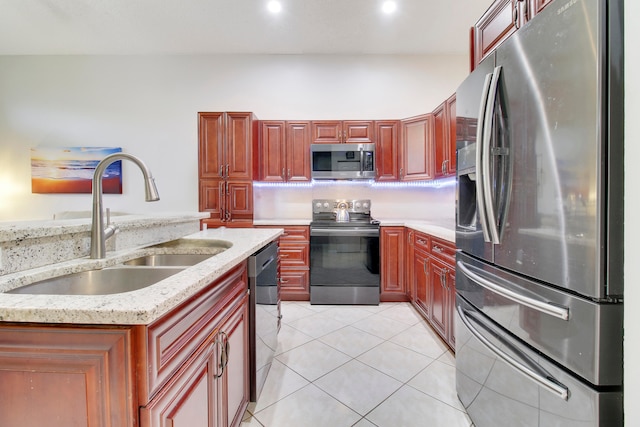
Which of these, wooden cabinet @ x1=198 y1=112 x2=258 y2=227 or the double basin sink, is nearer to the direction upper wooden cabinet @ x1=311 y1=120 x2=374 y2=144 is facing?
the double basin sink

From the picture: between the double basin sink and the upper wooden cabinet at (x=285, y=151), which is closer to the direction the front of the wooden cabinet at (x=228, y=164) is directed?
the double basin sink

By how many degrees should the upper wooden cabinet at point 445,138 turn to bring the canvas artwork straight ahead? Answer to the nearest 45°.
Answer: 0° — it already faces it

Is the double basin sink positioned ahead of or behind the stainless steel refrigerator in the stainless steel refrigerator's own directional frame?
ahead

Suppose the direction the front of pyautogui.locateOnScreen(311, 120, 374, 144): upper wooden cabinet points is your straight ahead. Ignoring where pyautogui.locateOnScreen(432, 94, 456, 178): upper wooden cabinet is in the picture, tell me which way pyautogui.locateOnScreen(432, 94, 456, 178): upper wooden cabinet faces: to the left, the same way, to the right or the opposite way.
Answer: to the right

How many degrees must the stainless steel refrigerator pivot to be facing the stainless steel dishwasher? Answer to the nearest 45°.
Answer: approximately 45° to its right

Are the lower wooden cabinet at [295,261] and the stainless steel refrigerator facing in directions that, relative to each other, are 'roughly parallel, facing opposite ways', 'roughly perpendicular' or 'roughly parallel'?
roughly perpendicular

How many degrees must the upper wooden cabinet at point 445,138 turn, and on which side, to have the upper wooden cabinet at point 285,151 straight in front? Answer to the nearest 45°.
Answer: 0° — it already faces it

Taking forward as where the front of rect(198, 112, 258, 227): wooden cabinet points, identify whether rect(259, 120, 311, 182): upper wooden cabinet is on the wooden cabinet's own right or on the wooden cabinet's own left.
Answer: on the wooden cabinet's own left
